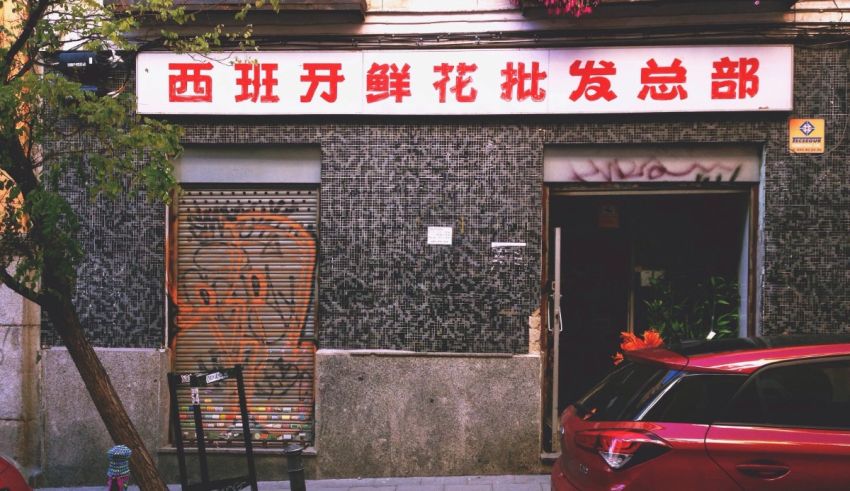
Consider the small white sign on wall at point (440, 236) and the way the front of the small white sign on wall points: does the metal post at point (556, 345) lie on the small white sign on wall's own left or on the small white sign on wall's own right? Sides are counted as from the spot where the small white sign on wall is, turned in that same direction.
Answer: on the small white sign on wall's own left

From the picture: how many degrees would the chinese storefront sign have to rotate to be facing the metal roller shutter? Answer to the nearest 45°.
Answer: approximately 90° to its right

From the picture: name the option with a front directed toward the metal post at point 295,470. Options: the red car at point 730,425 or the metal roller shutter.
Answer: the metal roller shutter

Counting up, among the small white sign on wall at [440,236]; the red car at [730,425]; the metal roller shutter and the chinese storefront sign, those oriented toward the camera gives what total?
3

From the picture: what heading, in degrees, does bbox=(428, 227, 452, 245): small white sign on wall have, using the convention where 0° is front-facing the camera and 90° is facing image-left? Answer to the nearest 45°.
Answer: approximately 0°

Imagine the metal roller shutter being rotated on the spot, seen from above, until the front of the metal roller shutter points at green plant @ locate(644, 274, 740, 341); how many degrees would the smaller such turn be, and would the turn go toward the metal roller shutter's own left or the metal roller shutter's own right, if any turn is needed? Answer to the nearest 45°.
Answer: approximately 90° to the metal roller shutter's own left

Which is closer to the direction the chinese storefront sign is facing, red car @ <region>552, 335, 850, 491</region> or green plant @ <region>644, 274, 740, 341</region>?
the red car

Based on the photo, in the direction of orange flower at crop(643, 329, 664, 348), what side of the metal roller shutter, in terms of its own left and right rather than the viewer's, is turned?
left
